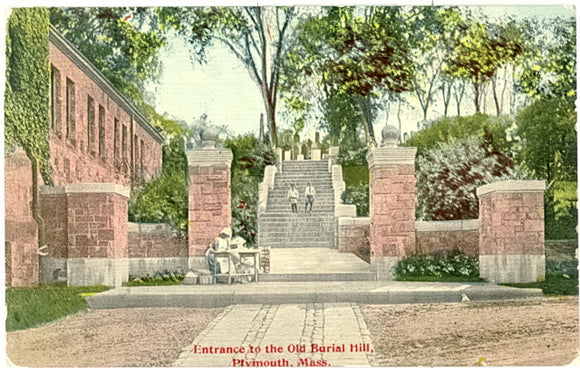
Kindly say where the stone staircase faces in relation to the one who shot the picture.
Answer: facing the viewer

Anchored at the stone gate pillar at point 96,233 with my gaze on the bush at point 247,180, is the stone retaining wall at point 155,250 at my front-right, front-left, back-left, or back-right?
front-right

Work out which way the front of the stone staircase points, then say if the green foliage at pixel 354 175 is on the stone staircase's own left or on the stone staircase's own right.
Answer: on the stone staircase's own left
